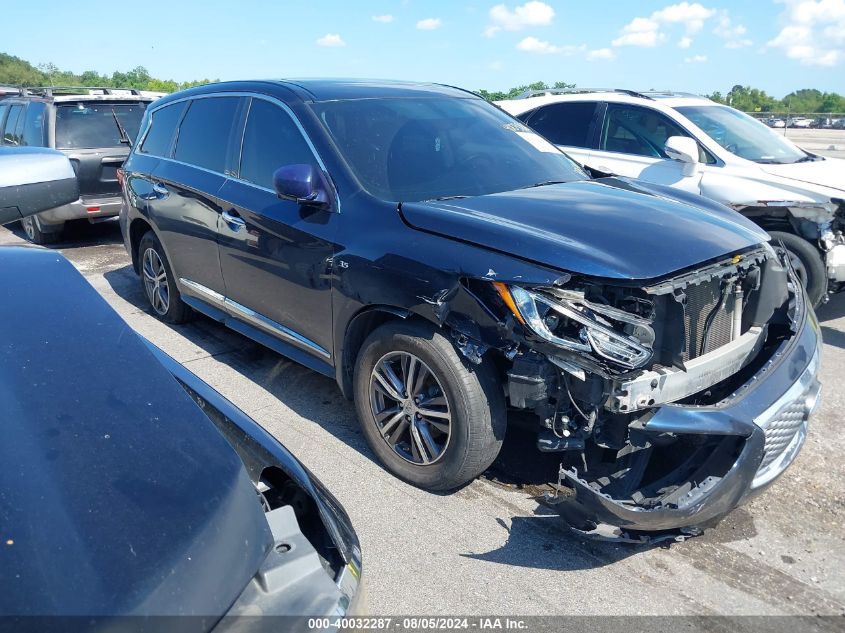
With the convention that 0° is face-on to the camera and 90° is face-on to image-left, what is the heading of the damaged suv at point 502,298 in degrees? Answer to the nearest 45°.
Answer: approximately 315°

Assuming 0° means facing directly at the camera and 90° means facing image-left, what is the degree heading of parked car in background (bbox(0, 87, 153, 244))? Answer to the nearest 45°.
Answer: approximately 135°

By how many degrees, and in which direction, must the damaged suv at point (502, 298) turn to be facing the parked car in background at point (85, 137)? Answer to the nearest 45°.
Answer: approximately 180°

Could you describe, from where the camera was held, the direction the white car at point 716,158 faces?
facing the viewer and to the right of the viewer

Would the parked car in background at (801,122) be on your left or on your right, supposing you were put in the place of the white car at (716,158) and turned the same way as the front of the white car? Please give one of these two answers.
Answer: on your left

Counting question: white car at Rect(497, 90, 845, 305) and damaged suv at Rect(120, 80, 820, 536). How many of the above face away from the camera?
0

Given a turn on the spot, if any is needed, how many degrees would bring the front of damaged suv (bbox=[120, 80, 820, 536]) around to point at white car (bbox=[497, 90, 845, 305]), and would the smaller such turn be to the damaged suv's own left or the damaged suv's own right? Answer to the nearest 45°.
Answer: approximately 90° to the damaged suv's own left

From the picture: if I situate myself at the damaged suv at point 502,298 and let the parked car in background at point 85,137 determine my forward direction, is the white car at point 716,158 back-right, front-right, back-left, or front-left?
front-right

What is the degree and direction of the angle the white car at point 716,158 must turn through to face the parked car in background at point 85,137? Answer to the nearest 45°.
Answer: approximately 135° to its right
